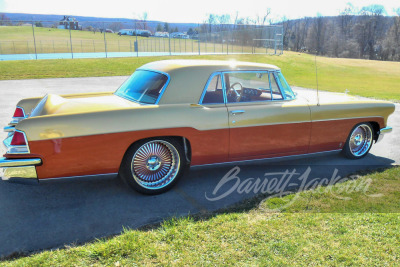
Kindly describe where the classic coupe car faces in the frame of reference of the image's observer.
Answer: facing away from the viewer and to the right of the viewer
